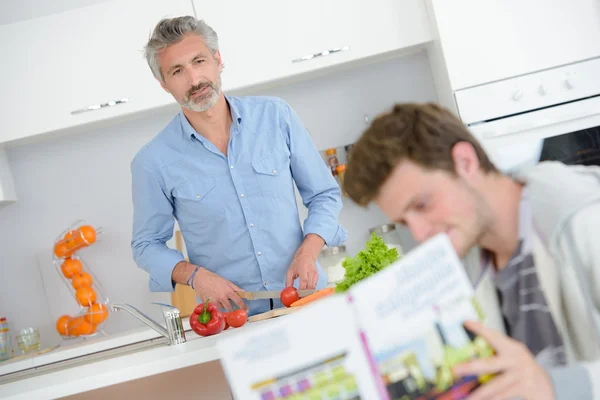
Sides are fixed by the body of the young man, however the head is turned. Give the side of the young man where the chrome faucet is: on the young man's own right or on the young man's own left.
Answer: on the young man's own right

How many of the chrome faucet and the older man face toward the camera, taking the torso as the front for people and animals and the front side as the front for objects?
1

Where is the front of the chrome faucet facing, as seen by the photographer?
facing to the left of the viewer

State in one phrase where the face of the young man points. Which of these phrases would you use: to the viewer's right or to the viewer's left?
to the viewer's left

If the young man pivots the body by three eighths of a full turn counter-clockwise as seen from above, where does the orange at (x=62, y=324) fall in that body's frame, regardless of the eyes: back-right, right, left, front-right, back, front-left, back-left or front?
back-left

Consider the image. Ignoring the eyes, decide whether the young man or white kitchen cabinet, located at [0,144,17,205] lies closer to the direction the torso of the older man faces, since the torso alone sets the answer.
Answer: the young man

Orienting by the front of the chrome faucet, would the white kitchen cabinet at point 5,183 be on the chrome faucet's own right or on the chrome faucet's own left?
on the chrome faucet's own right

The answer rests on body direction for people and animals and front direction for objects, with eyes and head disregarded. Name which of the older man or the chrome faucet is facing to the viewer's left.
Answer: the chrome faucet
